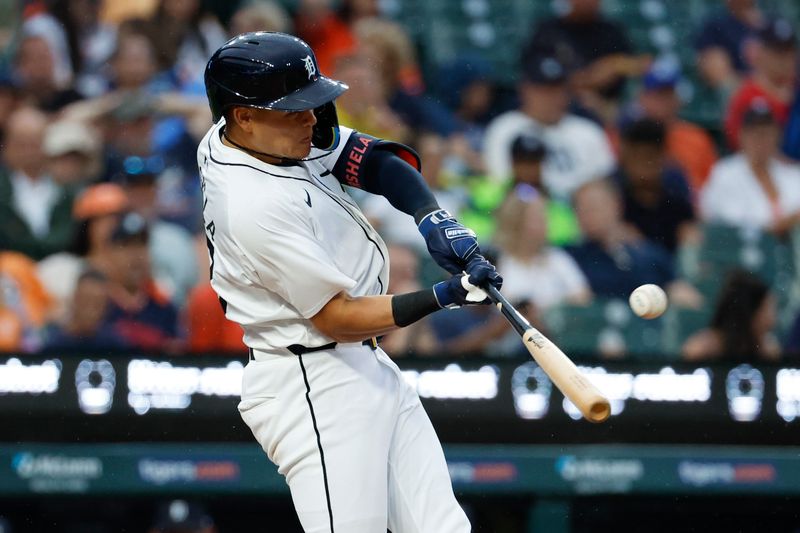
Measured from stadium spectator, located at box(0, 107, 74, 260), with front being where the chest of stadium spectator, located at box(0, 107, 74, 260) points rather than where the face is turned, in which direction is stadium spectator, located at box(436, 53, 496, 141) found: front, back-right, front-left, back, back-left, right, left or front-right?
left

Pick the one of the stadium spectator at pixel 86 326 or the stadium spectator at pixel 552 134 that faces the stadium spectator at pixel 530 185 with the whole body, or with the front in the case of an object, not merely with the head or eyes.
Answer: the stadium spectator at pixel 552 134

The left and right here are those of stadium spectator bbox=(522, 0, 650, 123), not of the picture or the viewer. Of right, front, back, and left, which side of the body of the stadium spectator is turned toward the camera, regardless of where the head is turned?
front

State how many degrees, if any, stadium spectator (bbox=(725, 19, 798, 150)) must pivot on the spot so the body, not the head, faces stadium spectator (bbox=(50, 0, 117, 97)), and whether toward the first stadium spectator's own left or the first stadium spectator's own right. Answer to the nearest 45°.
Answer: approximately 45° to the first stadium spectator's own right

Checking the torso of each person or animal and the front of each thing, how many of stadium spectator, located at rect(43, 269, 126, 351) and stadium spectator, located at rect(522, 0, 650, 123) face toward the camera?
2

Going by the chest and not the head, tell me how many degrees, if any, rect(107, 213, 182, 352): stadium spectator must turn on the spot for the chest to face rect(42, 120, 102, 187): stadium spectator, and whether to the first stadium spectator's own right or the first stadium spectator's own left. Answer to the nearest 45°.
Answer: approximately 180°

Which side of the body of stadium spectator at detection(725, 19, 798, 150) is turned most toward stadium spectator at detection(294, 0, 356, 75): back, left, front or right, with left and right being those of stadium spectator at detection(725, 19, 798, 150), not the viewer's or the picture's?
right

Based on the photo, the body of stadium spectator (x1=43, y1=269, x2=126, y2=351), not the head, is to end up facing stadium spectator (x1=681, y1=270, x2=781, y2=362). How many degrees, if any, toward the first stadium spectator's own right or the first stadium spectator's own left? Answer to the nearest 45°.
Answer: approximately 90° to the first stadium spectator's own left

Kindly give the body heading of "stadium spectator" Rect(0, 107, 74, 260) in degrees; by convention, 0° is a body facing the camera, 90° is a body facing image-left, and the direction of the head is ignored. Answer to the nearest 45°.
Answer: approximately 0°

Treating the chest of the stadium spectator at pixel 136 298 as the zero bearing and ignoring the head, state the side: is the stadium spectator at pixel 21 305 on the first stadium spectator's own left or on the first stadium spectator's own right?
on the first stadium spectator's own right

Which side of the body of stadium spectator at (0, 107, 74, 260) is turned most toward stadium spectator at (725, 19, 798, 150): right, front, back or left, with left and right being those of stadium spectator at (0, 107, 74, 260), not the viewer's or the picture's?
left

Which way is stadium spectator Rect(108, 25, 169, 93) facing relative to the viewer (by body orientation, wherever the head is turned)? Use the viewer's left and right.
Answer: facing the viewer

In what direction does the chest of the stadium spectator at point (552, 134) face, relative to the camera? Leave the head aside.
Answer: toward the camera
